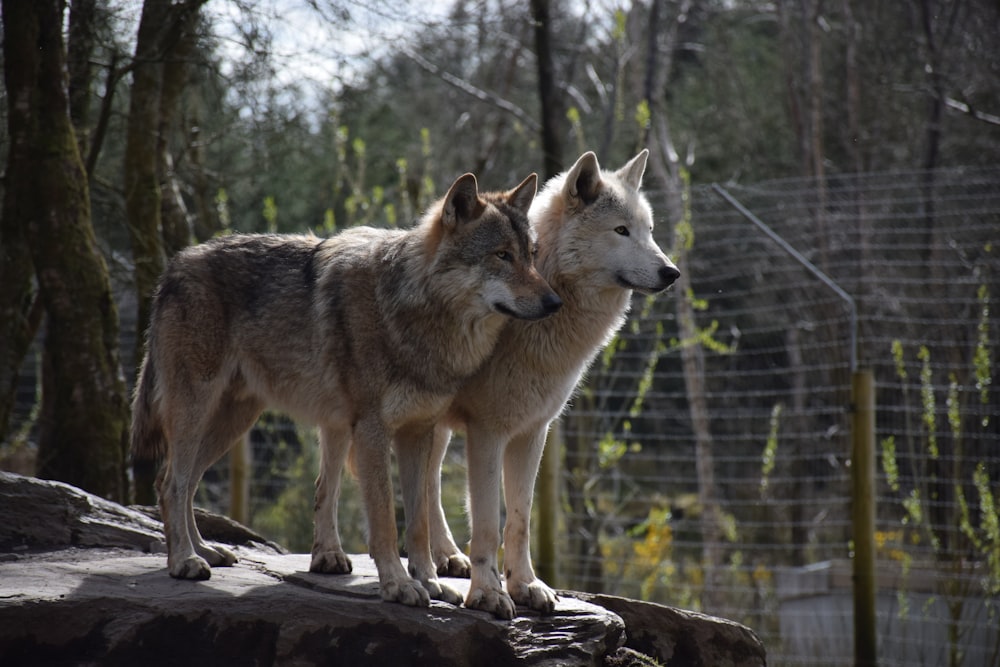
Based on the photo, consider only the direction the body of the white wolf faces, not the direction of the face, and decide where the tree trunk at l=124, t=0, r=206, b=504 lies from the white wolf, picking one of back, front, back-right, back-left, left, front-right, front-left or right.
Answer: back

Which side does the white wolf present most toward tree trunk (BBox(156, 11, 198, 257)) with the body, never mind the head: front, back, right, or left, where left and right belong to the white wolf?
back

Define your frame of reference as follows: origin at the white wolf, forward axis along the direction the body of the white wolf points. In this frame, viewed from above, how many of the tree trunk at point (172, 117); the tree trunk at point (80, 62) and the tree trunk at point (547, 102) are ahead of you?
0

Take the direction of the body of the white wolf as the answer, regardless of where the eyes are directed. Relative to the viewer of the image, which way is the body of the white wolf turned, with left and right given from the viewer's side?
facing the viewer and to the right of the viewer

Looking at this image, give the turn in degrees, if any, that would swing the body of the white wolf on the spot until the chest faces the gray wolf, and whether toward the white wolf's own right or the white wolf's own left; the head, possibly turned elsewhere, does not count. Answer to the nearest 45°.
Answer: approximately 135° to the white wolf's own right

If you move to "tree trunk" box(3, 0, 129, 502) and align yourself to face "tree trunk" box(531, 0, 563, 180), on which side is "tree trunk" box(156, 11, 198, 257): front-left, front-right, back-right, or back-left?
front-left

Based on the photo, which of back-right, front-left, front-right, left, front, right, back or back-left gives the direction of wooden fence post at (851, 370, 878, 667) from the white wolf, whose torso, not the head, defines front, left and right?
left

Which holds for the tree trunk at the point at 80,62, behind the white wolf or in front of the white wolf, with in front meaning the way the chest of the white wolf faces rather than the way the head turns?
behind

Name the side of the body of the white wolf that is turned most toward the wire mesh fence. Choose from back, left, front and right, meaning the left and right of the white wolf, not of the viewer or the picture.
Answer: left

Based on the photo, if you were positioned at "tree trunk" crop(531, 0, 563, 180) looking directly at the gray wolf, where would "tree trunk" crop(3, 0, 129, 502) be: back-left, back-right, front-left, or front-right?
front-right
